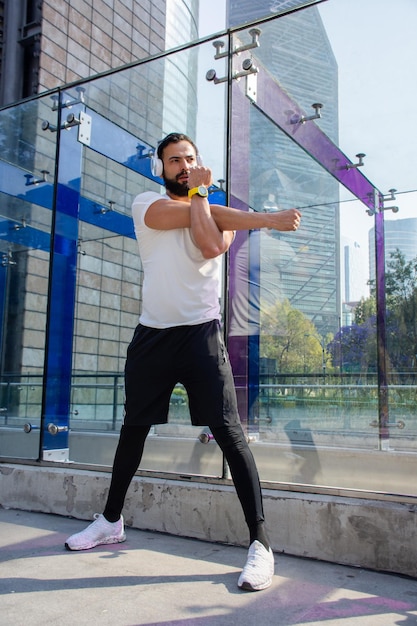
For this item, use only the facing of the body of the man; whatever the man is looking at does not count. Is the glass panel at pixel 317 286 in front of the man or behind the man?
behind

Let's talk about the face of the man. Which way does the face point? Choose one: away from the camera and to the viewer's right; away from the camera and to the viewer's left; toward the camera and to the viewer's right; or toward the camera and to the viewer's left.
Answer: toward the camera and to the viewer's right

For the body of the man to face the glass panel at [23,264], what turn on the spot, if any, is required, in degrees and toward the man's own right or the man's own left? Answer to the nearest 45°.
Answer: approximately 135° to the man's own right

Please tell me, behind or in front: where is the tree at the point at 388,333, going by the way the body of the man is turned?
behind

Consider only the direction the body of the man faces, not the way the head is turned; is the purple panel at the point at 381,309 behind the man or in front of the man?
behind

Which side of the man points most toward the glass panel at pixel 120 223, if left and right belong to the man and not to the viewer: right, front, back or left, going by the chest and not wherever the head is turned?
back

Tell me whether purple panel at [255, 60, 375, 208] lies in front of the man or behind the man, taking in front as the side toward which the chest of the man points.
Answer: behind

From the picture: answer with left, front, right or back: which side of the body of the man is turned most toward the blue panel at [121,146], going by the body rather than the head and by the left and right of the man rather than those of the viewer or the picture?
back

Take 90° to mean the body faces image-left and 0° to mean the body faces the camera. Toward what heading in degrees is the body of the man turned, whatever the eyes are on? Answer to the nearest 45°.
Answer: approximately 0°
